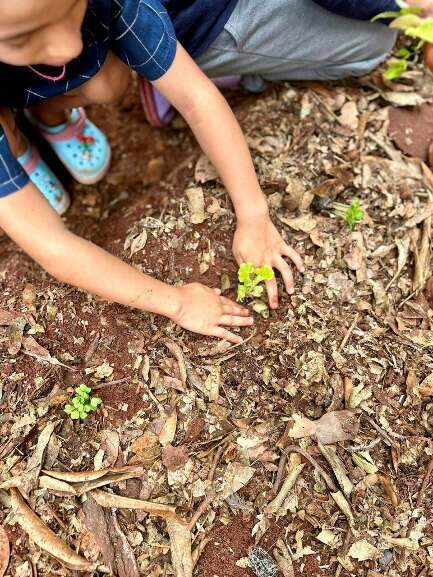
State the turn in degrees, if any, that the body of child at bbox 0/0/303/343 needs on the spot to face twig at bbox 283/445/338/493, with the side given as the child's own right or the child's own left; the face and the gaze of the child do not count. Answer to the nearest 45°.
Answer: approximately 45° to the child's own right

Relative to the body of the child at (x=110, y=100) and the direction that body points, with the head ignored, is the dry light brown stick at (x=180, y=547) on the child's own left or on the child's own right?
on the child's own right

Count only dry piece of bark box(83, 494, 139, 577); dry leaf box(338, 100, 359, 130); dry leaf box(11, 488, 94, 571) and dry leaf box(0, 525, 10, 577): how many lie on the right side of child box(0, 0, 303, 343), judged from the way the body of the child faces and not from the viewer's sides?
3

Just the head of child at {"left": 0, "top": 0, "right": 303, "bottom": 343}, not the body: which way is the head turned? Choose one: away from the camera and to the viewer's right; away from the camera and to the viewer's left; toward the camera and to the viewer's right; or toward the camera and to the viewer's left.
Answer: toward the camera and to the viewer's right

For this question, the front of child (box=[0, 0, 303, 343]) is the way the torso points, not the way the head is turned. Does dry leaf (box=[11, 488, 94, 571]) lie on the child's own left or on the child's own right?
on the child's own right

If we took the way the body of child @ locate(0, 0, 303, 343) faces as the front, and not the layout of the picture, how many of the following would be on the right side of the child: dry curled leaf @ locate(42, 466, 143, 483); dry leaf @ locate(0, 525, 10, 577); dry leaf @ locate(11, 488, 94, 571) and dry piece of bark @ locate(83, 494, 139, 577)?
4

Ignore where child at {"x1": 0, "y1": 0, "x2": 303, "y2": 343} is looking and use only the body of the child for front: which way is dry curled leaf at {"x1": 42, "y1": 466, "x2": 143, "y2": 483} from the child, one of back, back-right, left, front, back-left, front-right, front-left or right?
right

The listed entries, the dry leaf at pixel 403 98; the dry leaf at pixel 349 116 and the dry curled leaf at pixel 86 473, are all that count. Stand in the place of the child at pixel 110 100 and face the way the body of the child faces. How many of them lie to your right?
1

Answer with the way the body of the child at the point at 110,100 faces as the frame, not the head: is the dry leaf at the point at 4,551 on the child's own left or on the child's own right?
on the child's own right

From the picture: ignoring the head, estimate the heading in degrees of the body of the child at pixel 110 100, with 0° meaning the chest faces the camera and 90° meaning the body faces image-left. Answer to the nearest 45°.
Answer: approximately 315°
